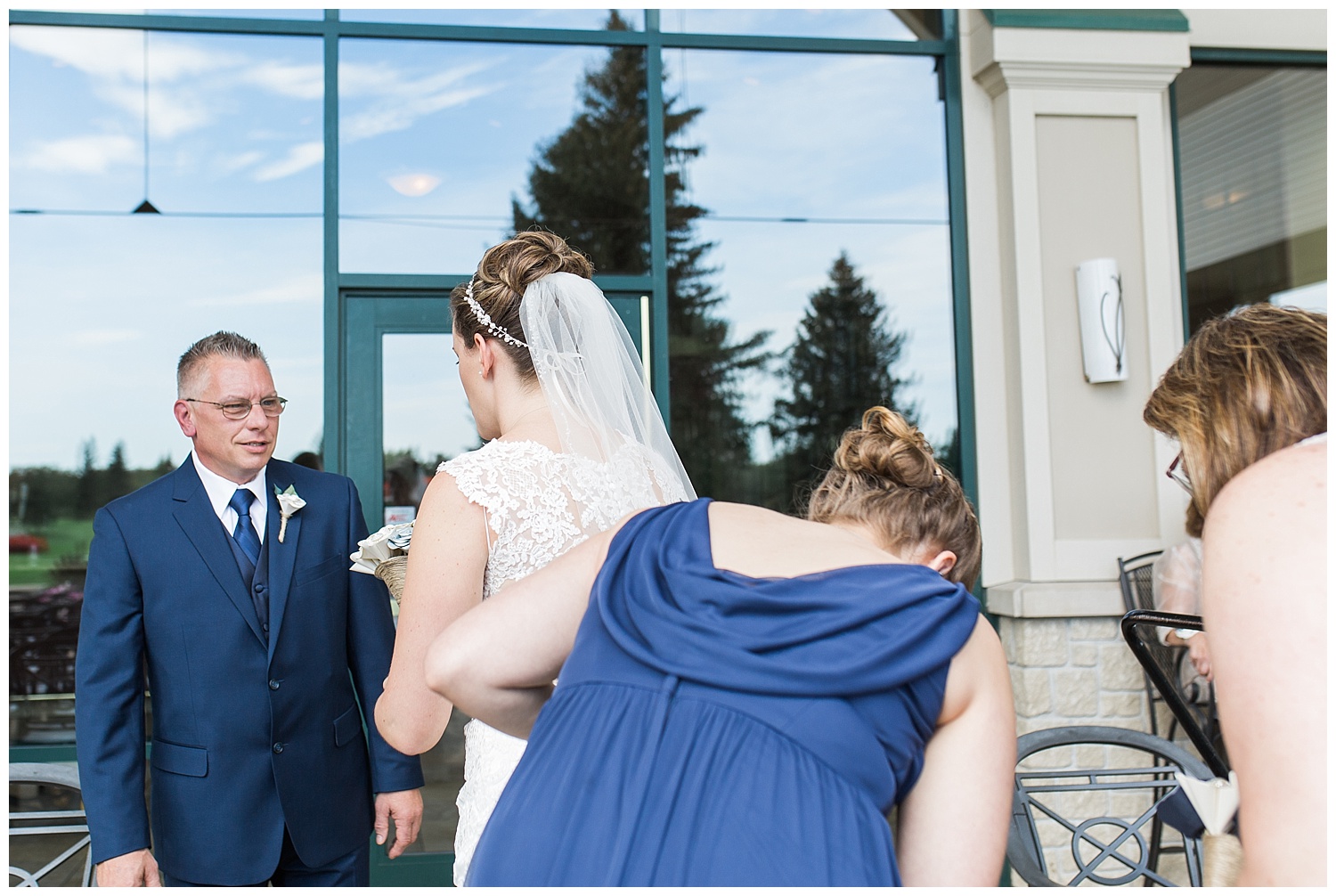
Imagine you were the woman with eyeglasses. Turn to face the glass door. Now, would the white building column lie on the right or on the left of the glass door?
right

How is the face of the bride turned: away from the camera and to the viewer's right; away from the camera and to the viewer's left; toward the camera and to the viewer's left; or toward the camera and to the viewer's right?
away from the camera and to the viewer's left

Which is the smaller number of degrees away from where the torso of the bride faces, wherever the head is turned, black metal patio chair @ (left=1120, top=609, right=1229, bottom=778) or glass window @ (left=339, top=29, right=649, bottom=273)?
the glass window

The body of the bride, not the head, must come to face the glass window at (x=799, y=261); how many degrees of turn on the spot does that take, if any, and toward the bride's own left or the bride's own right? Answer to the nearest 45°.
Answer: approximately 90° to the bride's own right

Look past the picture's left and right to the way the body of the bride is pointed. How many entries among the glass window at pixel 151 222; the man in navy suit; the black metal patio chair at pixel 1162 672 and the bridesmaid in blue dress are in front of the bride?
2

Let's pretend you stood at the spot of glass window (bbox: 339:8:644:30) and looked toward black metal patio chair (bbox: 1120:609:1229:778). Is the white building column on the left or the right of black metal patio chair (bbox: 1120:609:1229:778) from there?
left

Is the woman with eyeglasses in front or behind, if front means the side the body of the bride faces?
behind

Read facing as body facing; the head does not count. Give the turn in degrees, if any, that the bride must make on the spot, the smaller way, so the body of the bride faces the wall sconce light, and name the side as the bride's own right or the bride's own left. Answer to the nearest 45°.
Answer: approximately 90° to the bride's own right

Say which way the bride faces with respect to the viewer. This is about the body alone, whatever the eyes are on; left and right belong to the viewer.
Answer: facing away from the viewer and to the left of the viewer

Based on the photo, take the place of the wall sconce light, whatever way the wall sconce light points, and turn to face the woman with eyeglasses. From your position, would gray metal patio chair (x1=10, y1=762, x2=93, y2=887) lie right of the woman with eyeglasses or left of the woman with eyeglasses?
right

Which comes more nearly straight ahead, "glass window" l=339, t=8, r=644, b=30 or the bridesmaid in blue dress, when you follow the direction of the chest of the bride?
the glass window

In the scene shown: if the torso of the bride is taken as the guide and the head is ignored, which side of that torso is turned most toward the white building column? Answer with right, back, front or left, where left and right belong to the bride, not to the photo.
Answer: right
